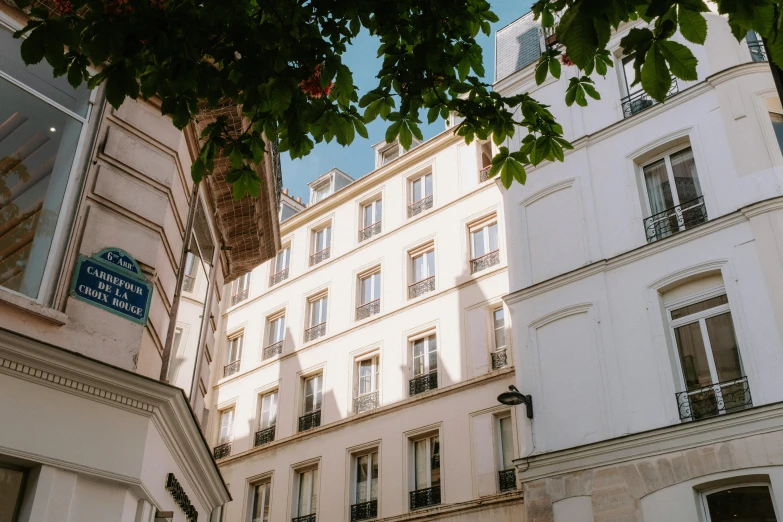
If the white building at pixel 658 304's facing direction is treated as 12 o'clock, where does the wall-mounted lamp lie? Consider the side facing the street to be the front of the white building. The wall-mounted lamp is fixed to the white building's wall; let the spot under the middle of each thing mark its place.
The wall-mounted lamp is roughly at 2 o'clock from the white building.

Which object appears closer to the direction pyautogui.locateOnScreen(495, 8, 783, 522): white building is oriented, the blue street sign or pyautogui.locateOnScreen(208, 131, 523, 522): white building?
the blue street sign

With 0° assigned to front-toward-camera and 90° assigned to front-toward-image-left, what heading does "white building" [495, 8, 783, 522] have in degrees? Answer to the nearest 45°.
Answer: approximately 45°

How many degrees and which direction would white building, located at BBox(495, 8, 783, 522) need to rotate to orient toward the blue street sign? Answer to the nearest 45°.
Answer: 0° — it already faces it

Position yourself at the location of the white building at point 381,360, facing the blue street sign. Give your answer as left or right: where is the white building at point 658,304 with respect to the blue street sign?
left

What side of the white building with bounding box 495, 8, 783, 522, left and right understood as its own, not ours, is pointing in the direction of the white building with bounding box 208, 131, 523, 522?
right
